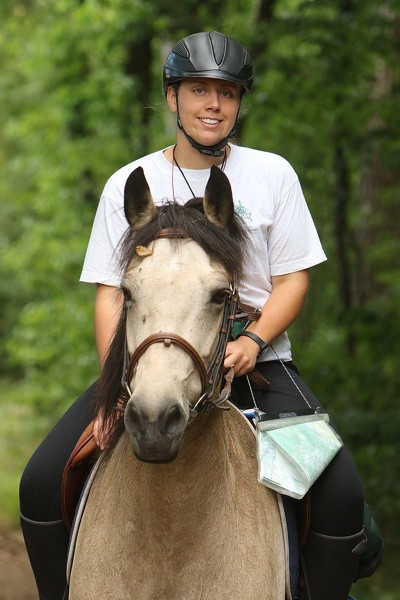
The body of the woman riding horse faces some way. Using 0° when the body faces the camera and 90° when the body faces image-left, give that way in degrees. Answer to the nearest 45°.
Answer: approximately 0°

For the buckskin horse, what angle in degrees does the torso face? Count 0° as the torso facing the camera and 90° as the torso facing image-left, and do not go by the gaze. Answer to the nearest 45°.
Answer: approximately 0°
